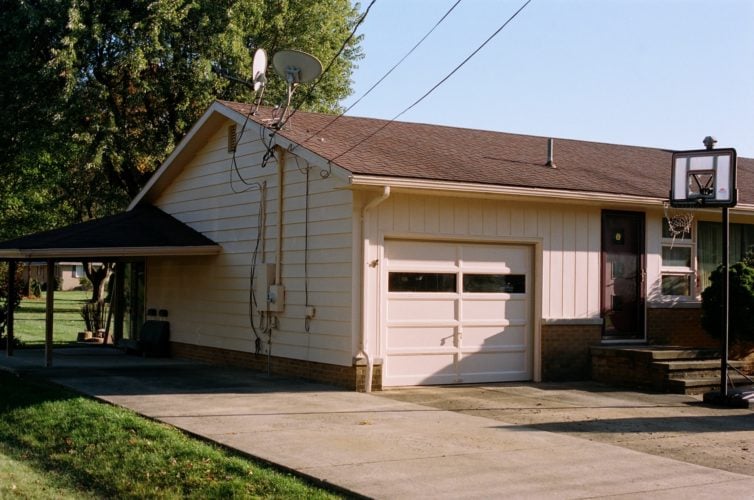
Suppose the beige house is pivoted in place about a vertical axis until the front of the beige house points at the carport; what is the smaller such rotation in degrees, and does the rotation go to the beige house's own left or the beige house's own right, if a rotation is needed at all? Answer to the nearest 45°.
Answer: approximately 135° to the beige house's own right

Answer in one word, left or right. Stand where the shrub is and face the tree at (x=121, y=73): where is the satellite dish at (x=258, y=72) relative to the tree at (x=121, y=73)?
left

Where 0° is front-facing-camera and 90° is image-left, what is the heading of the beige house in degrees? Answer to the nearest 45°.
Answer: approximately 315°
